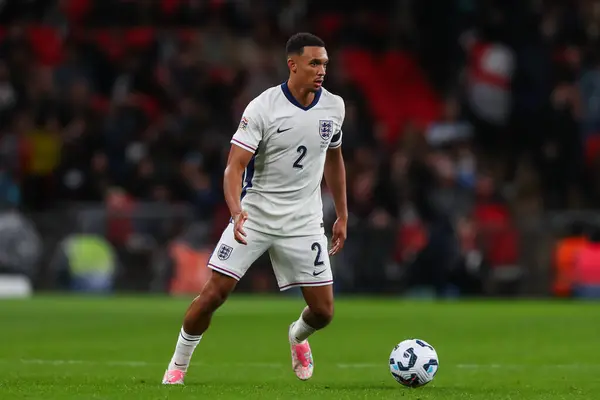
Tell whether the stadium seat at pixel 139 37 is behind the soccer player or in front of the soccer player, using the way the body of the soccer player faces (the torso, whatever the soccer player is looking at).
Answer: behind

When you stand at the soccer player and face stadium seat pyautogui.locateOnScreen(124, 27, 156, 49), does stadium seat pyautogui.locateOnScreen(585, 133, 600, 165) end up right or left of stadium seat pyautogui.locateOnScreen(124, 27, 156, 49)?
right

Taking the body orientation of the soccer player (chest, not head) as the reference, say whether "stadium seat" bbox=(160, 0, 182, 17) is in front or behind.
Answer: behind

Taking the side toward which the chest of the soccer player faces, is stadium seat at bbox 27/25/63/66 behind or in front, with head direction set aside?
behind
